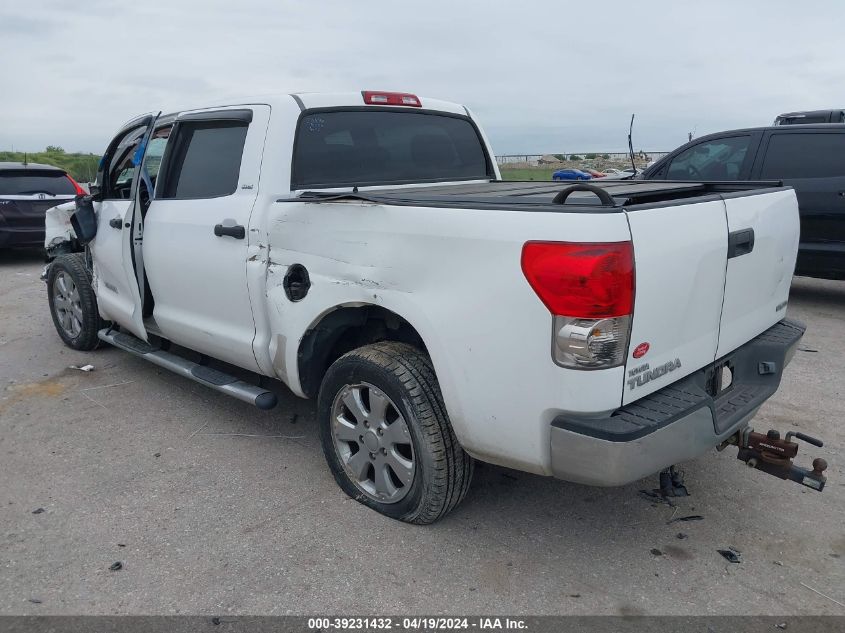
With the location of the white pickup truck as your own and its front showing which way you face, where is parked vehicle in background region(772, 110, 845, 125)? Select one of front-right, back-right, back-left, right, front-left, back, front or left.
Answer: right

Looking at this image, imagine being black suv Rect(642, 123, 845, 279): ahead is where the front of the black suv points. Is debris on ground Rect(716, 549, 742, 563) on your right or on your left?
on your left

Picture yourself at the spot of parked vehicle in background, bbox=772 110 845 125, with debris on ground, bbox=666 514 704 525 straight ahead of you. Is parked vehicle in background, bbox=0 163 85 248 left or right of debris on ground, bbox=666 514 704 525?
right

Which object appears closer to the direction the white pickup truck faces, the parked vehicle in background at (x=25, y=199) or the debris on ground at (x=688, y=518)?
the parked vehicle in background

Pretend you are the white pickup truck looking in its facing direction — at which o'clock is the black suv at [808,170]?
The black suv is roughly at 3 o'clock from the white pickup truck.

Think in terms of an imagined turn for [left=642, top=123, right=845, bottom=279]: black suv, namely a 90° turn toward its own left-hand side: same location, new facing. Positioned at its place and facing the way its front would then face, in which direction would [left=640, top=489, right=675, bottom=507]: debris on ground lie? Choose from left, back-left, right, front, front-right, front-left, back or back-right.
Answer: front

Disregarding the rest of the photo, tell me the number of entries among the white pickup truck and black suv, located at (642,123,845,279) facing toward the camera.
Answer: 0

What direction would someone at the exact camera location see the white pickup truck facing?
facing away from the viewer and to the left of the viewer

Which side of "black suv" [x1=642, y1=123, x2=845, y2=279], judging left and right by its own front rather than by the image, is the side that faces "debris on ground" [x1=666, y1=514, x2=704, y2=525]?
left

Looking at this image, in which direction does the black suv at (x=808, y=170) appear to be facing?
to the viewer's left

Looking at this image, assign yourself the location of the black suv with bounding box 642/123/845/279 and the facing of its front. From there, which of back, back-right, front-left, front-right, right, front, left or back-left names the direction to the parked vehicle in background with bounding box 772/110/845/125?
right

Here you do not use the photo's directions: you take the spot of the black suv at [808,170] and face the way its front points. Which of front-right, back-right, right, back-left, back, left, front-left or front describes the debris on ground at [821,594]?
left
